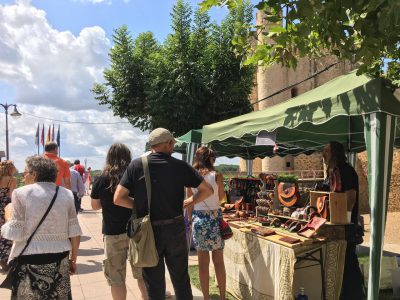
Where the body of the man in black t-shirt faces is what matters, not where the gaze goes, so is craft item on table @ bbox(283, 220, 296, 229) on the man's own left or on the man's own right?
on the man's own right

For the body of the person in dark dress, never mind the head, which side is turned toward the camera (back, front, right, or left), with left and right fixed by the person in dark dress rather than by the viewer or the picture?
left

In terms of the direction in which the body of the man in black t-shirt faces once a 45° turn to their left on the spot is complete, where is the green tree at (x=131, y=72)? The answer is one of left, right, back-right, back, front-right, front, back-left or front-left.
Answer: front-right

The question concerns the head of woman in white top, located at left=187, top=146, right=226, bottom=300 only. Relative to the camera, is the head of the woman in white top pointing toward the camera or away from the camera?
away from the camera

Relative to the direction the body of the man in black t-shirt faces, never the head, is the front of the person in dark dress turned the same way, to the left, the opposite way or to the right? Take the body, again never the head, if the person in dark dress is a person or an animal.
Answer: to the left

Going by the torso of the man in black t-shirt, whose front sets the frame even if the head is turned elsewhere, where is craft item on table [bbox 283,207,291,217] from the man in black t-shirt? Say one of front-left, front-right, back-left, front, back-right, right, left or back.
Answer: front-right

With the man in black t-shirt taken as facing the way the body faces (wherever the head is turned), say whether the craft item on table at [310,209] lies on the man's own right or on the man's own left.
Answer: on the man's own right

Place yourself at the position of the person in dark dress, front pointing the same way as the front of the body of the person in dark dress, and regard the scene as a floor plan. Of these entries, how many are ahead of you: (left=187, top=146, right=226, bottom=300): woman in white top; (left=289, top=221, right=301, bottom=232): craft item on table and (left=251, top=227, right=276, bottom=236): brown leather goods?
3

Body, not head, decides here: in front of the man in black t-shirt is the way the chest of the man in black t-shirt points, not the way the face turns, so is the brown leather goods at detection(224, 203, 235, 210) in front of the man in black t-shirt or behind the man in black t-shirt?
in front

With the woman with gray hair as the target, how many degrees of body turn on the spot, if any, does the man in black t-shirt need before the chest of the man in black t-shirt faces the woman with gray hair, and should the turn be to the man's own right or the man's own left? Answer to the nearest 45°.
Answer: approximately 90° to the man's own left

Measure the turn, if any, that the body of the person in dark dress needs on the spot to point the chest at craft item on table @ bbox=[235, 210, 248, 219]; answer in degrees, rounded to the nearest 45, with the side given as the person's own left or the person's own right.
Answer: approximately 45° to the person's own right

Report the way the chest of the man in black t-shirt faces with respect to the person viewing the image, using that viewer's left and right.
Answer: facing away from the viewer

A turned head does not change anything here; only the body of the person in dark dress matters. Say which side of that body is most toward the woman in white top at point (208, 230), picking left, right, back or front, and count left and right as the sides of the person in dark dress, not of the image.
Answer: front
